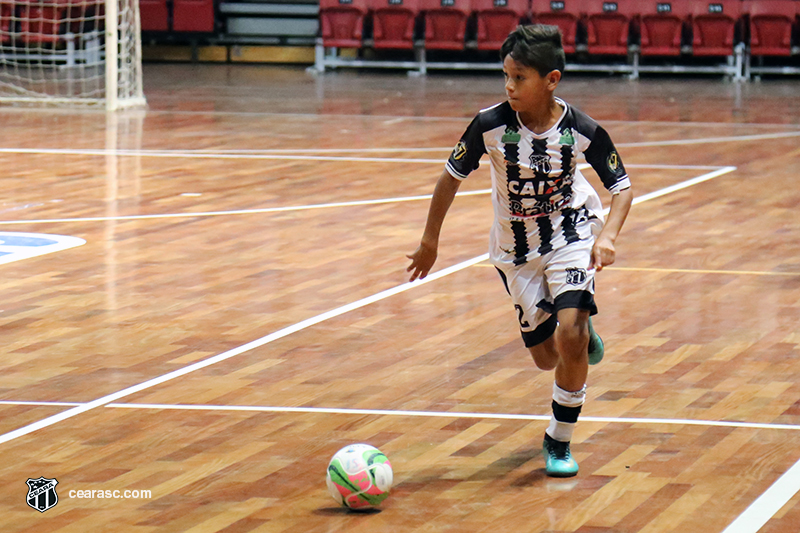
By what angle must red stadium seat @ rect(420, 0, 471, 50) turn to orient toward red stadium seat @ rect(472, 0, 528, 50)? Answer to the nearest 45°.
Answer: approximately 90° to its left

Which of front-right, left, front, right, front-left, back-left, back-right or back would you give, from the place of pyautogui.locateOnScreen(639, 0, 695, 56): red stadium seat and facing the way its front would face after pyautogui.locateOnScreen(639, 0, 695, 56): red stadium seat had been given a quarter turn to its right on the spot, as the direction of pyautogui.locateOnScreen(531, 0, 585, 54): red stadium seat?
front

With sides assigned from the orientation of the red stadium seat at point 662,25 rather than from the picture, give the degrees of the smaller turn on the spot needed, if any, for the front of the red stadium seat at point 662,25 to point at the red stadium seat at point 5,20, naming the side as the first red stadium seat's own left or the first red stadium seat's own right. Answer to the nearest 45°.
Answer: approximately 90° to the first red stadium seat's own right

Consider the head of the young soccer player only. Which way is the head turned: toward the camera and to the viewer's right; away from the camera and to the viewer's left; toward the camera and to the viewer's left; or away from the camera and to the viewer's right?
toward the camera and to the viewer's left

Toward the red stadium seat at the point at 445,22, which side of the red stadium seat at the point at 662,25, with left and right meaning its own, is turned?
right

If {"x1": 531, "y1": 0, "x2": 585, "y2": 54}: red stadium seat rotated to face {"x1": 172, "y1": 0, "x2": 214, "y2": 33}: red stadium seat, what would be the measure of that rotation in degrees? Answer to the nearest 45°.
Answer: approximately 90° to its right

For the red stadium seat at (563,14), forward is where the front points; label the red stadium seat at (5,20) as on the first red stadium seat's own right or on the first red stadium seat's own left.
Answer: on the first red stadium seat's own right

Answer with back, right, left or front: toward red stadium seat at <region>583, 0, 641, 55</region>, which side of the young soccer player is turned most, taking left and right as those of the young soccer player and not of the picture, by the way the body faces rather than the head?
back

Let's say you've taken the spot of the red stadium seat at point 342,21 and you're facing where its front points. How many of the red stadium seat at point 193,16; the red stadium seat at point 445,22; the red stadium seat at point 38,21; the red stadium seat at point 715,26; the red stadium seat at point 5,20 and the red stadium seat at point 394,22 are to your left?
3

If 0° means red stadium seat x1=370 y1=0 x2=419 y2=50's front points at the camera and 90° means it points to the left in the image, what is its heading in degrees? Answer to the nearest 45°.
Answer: approximately 0°

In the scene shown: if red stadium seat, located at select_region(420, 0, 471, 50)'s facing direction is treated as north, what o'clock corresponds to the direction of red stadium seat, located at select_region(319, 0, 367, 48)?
red stadium seat, located at select_region(319, 0, 367, 48) is roughly at 3 o'clock from red stadium seat, located at select_region(420, 0, 471, 50).
